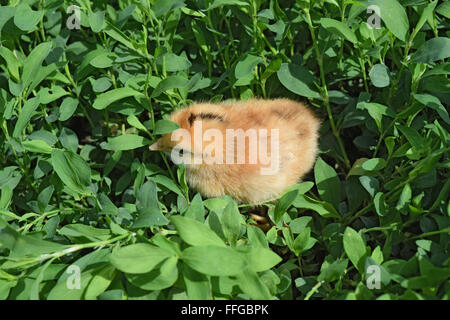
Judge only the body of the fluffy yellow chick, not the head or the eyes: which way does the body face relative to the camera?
to the viewer's left
